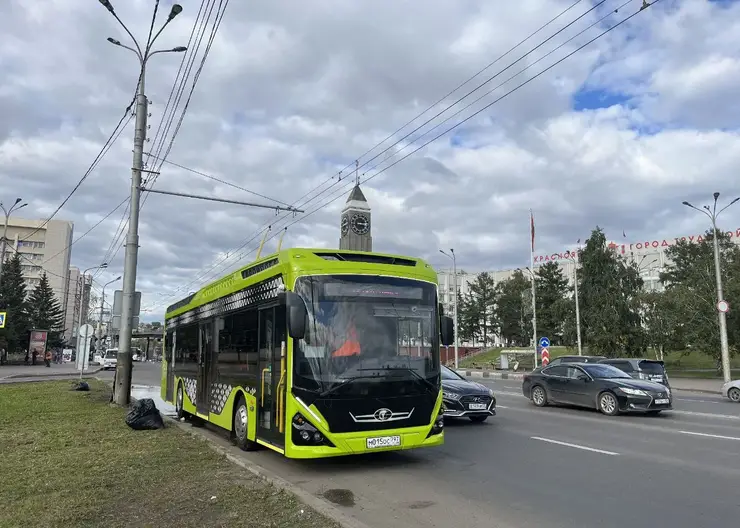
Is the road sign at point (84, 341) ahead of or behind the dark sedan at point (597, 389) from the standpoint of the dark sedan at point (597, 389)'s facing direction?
behind

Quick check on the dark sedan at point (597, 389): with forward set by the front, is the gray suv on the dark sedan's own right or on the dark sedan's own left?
on the dark sedan's own left

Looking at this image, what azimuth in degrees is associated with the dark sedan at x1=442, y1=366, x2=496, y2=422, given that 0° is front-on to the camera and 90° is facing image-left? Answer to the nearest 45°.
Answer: approximately 315°

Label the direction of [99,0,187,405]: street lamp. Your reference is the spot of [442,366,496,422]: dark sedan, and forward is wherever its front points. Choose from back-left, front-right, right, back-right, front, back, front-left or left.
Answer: back-right

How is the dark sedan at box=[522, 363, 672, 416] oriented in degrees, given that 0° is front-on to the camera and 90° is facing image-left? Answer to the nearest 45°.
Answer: approximately 315°

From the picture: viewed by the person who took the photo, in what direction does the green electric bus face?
facing the viewer and to the right of the viewer

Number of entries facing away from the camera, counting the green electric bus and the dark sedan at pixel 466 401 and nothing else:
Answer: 0

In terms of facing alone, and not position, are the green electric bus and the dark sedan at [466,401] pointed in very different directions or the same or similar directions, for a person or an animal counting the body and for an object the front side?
same or similar directions

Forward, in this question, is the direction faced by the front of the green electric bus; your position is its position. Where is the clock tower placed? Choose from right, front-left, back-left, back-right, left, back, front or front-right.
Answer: back-left

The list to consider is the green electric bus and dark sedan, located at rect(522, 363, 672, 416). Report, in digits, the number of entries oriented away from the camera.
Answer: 0
